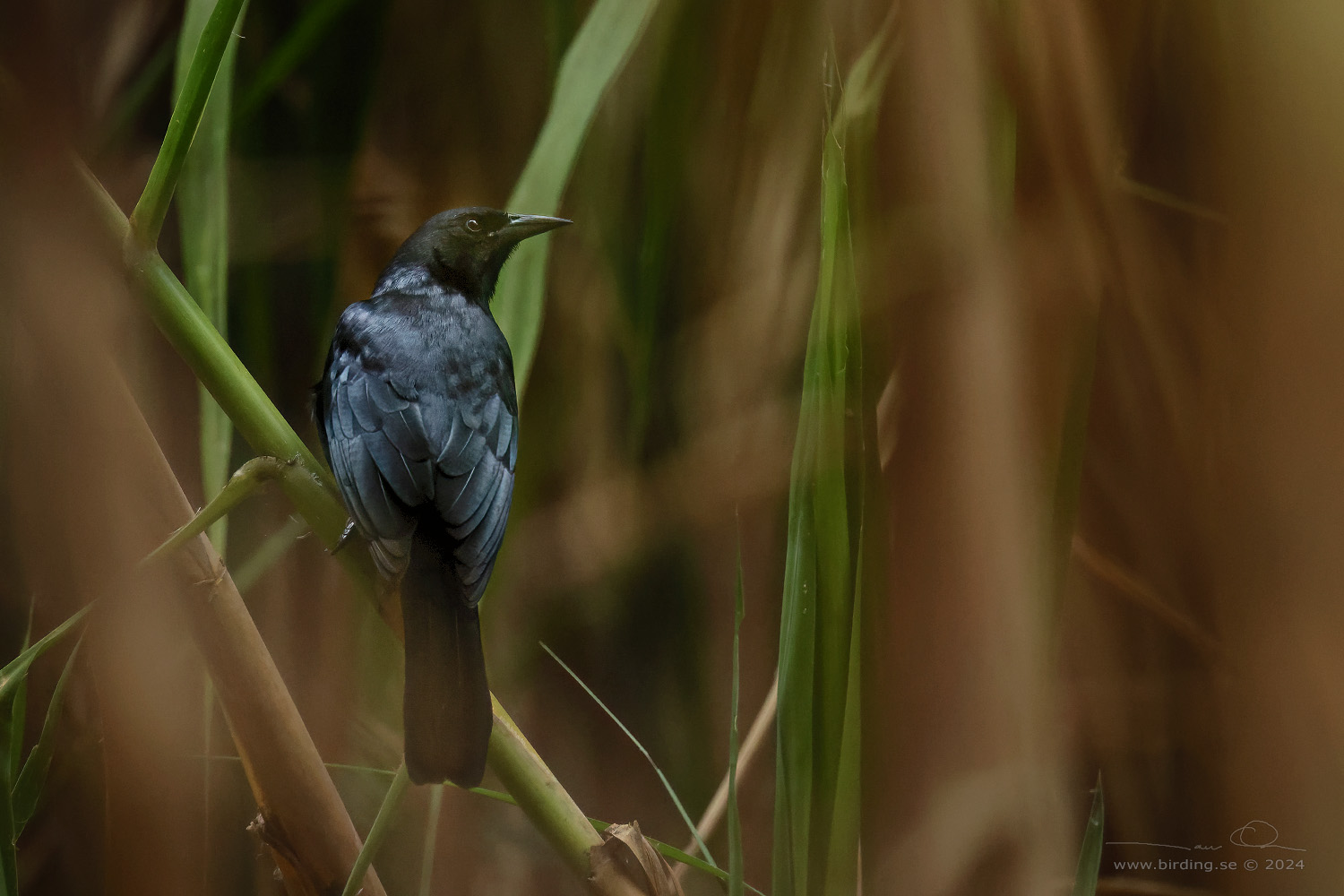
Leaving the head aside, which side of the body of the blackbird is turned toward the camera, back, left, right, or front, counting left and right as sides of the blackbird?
back
